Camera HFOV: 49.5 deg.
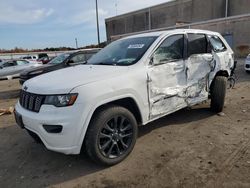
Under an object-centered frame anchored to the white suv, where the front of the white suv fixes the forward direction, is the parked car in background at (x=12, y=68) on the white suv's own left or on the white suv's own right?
on the white suv's own right

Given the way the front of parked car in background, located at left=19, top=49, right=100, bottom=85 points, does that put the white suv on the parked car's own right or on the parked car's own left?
on the parked car's own left

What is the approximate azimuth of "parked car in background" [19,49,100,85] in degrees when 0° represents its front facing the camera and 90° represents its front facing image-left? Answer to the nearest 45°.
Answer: approximately 45°
